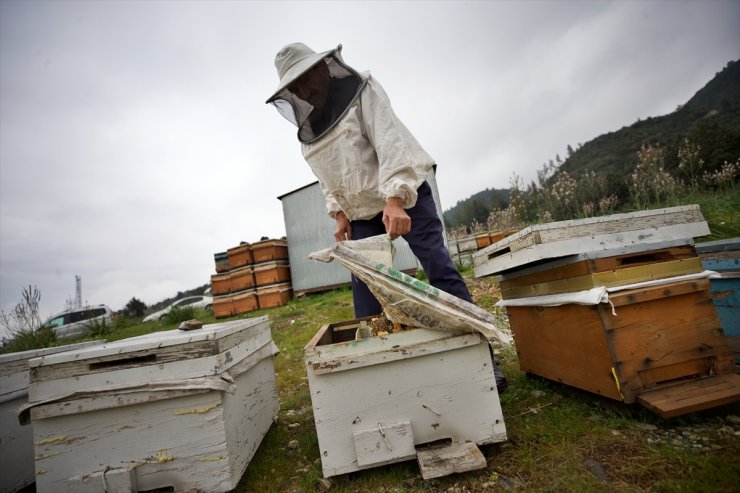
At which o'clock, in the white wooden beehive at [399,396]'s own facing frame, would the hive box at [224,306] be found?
The hive box is roughly at 5 o'clock from the white wooden beehive.

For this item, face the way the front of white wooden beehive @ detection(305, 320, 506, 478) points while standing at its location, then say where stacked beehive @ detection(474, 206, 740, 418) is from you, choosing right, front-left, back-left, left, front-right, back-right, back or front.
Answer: left

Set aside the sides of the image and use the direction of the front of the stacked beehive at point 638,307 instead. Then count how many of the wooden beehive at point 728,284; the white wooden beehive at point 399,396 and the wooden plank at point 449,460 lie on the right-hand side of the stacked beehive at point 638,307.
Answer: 2

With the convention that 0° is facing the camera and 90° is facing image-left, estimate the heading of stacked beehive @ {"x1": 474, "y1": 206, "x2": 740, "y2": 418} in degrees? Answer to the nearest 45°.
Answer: approximately 315°

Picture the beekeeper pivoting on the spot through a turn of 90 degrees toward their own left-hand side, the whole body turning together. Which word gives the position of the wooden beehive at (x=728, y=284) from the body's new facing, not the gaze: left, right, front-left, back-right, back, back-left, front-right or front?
front-left

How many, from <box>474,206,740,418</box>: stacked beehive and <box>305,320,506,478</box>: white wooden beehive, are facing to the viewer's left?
0

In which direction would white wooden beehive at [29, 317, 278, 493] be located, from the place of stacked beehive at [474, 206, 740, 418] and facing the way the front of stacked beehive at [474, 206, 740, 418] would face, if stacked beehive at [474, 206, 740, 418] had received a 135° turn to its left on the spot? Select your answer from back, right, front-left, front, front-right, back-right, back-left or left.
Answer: back-left

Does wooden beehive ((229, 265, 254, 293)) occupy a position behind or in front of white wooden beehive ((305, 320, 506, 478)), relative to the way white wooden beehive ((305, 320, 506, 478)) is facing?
behind

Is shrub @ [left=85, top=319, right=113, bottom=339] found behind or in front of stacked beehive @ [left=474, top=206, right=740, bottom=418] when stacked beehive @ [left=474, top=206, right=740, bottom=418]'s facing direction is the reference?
behind

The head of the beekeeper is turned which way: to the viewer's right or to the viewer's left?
to the viewer's left

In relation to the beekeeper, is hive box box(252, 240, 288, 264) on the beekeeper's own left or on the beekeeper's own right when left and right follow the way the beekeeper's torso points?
on the beekeeper's own right

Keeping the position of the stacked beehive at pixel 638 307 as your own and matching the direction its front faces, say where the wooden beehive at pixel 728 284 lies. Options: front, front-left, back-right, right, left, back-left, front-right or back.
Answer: left
